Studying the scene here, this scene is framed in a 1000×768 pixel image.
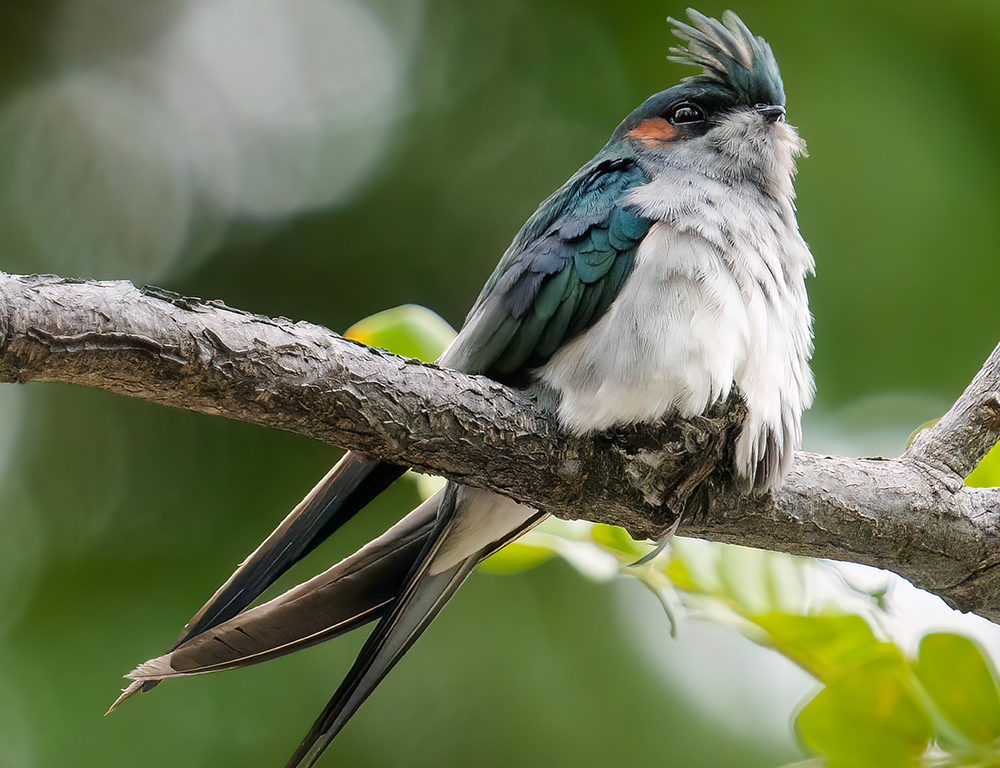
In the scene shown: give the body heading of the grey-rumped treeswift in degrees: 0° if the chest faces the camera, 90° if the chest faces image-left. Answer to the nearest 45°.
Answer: approximately 315°

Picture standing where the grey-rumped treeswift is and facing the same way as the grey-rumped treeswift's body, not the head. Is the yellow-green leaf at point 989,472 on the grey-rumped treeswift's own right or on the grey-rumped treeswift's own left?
on the grey-rumped treeswift's own left
